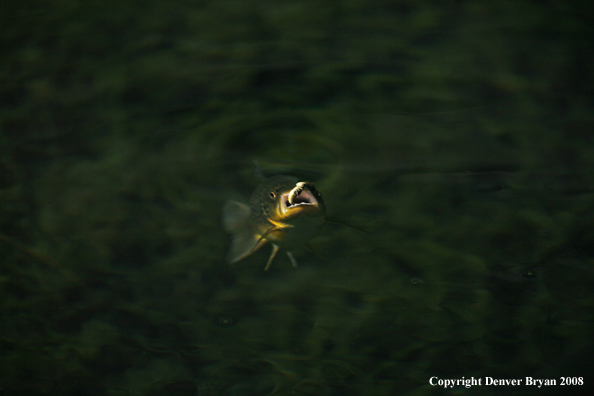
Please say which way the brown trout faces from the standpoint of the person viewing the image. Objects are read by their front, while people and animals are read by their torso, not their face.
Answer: facing the viewer and to the right of the viewer
